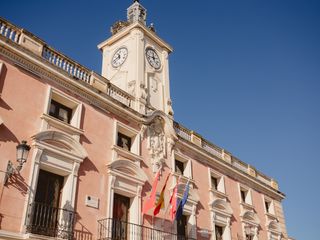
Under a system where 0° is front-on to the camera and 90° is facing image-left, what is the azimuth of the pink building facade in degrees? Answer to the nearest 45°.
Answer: approximately 315°
